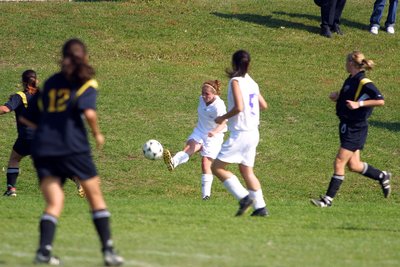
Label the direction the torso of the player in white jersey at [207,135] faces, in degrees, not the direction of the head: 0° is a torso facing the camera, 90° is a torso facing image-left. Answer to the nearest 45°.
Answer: approximately 45°

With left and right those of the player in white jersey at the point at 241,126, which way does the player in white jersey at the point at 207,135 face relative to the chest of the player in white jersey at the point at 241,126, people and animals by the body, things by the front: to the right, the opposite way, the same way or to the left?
to the left

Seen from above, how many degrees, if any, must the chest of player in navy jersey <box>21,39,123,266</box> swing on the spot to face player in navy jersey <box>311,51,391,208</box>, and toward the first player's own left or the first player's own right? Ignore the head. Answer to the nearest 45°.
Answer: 0° — they already face them

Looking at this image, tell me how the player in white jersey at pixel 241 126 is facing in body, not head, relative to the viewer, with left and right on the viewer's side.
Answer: facing away from the viewer and to the left of the viewer

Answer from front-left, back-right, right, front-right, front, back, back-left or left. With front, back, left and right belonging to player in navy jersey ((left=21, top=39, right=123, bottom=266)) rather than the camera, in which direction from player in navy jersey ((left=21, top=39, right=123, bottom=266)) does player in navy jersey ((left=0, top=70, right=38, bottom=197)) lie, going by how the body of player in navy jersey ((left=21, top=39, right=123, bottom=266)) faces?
front-left

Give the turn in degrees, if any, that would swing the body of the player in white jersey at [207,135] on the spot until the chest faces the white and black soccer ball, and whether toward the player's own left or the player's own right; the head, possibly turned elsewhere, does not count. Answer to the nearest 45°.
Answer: approximately 45° to the player's own right

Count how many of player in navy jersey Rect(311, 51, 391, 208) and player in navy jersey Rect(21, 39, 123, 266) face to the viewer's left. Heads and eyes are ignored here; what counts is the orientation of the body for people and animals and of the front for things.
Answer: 1

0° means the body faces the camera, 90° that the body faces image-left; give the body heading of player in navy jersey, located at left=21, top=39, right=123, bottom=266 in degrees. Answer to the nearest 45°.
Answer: approximately 225°

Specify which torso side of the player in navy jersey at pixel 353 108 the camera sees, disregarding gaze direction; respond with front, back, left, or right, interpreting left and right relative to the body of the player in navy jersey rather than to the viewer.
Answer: left

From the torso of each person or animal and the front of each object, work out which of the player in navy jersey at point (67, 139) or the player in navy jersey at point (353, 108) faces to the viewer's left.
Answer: the player in navy jersey at point (353, 108)

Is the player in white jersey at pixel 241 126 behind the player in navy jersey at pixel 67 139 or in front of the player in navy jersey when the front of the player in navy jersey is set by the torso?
in front
